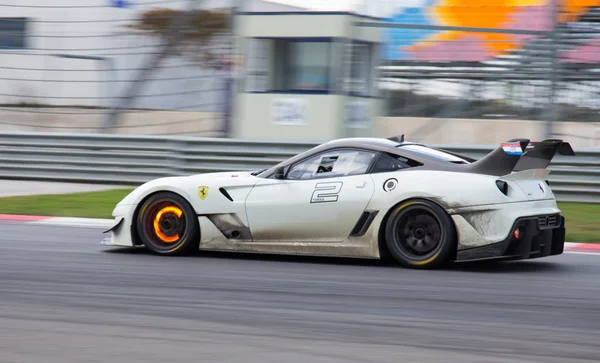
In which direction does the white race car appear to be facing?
to the viewer's left

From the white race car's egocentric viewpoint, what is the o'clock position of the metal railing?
The metal railing is roughly at 2 o'clock from the white race car.
